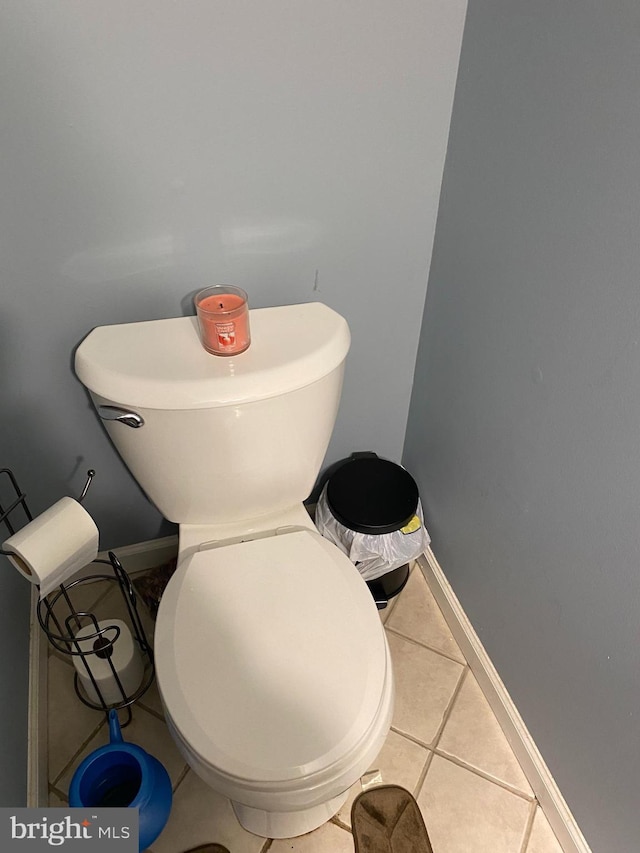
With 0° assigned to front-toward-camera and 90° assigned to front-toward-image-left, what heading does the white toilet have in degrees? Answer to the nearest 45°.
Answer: approximately 0°
